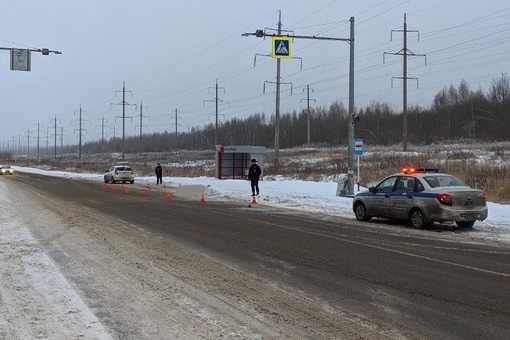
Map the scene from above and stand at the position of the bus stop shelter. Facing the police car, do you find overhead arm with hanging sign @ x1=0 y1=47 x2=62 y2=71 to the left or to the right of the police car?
right

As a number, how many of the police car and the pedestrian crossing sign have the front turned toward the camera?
1

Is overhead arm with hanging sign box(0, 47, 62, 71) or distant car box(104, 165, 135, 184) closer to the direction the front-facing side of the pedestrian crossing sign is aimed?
the overhead arm with hanging sign

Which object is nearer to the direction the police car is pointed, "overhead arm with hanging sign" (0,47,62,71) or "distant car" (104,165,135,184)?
the distant car

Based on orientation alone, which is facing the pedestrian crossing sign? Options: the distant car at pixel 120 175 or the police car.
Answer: the police car

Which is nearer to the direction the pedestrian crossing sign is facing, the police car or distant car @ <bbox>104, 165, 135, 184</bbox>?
the police car

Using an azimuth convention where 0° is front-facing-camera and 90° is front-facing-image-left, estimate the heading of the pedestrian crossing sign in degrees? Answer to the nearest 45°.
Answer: approximately 0°

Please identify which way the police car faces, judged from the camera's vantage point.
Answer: facing away from the viewer and to the left of the viewer

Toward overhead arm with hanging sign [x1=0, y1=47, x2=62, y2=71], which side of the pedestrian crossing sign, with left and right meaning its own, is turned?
right

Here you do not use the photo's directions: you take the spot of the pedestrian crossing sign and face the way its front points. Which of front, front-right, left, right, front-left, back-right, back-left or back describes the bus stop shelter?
back

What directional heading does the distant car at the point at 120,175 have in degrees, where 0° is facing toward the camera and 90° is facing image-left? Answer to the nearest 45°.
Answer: approximately 135°

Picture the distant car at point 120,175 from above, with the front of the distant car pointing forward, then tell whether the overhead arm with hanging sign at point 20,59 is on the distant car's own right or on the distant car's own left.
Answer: on the distant car's own left
